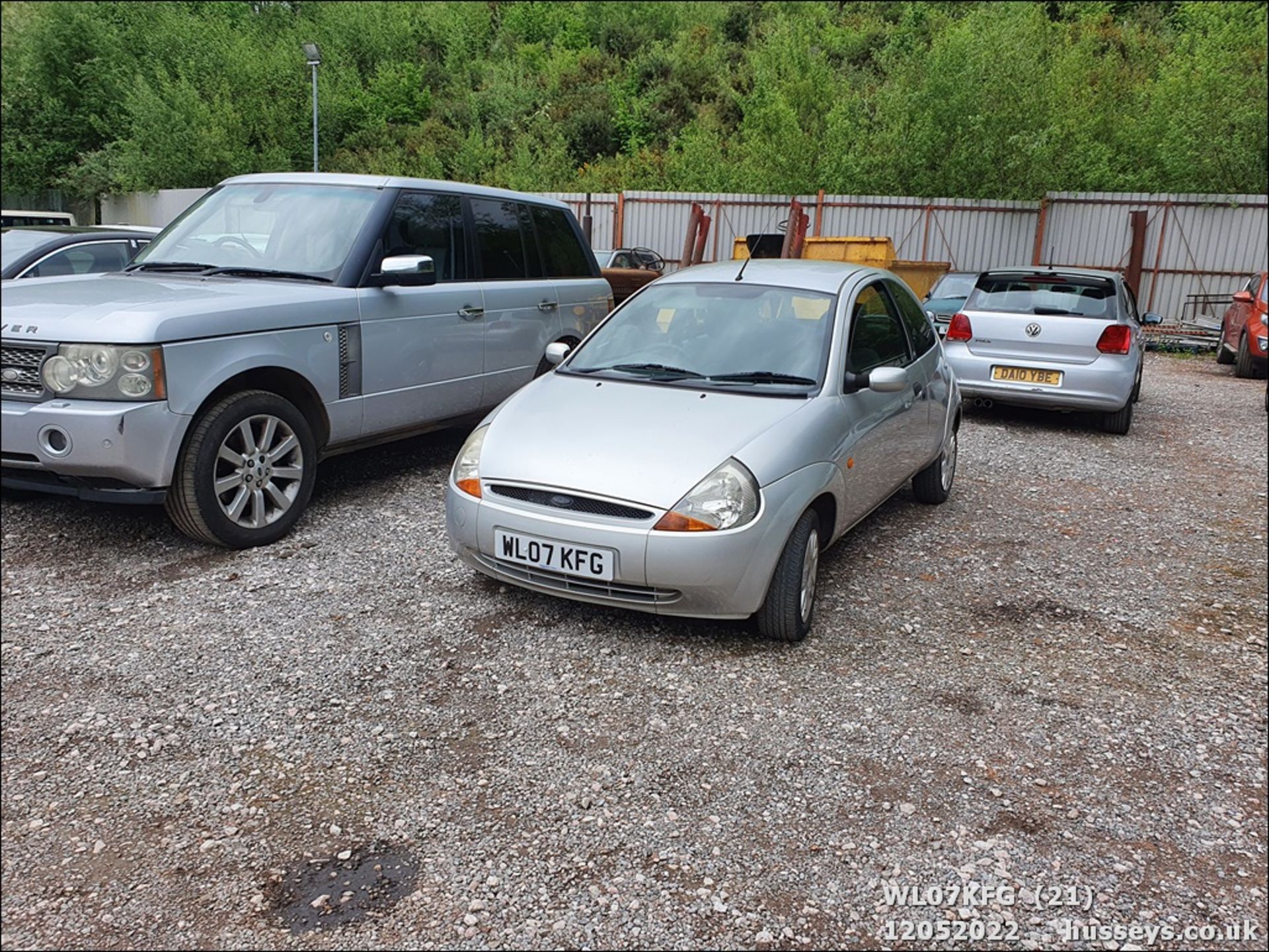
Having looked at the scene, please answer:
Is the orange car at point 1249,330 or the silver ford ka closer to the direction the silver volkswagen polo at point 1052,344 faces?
the orange car

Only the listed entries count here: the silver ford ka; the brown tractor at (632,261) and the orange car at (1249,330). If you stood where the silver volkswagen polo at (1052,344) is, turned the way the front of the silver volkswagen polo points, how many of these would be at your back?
1

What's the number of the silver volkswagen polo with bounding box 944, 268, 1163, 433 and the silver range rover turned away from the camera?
1

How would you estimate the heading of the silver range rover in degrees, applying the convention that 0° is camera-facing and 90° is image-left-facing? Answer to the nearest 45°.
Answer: approximately 45°

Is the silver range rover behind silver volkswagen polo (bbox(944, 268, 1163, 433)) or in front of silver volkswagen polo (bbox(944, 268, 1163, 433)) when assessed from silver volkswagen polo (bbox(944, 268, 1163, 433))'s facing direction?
behind

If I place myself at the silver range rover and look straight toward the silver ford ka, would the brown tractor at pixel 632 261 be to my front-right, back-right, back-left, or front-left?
back-left

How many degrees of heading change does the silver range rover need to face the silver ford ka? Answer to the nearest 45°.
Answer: approximately 90° to its left

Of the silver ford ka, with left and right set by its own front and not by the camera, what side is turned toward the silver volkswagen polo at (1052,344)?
back

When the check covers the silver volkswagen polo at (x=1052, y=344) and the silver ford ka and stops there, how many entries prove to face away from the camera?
1

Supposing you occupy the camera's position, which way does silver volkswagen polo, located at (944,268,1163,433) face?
facing away from the viewer

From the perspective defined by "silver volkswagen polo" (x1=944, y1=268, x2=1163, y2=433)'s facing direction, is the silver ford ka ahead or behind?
behind
